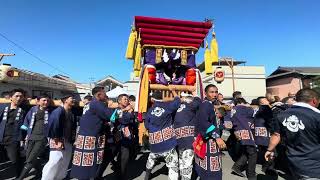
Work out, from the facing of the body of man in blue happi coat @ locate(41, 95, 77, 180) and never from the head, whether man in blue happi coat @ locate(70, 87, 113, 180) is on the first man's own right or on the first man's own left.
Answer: on the first man's own right

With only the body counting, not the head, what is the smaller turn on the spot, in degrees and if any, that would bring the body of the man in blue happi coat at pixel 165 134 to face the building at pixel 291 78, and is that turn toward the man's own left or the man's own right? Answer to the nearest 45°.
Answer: approximately 45° to the man's own right

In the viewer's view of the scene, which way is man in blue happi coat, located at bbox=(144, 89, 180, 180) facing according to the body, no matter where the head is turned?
away from the camera

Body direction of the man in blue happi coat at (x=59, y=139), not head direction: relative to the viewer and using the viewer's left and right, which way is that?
facing to the right of the viewer

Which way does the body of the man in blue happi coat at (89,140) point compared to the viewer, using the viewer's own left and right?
facing to the right of the viewer

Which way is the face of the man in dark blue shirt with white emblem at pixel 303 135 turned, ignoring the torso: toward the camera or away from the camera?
away from the camera

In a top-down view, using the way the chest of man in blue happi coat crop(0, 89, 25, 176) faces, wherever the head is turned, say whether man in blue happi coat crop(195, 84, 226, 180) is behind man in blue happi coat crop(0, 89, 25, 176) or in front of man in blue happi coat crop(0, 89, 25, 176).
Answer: in front

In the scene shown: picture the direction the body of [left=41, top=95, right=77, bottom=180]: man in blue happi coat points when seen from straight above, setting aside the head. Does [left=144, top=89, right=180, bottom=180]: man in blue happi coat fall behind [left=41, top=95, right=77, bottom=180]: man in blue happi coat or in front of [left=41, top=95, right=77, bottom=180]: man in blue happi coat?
in front
